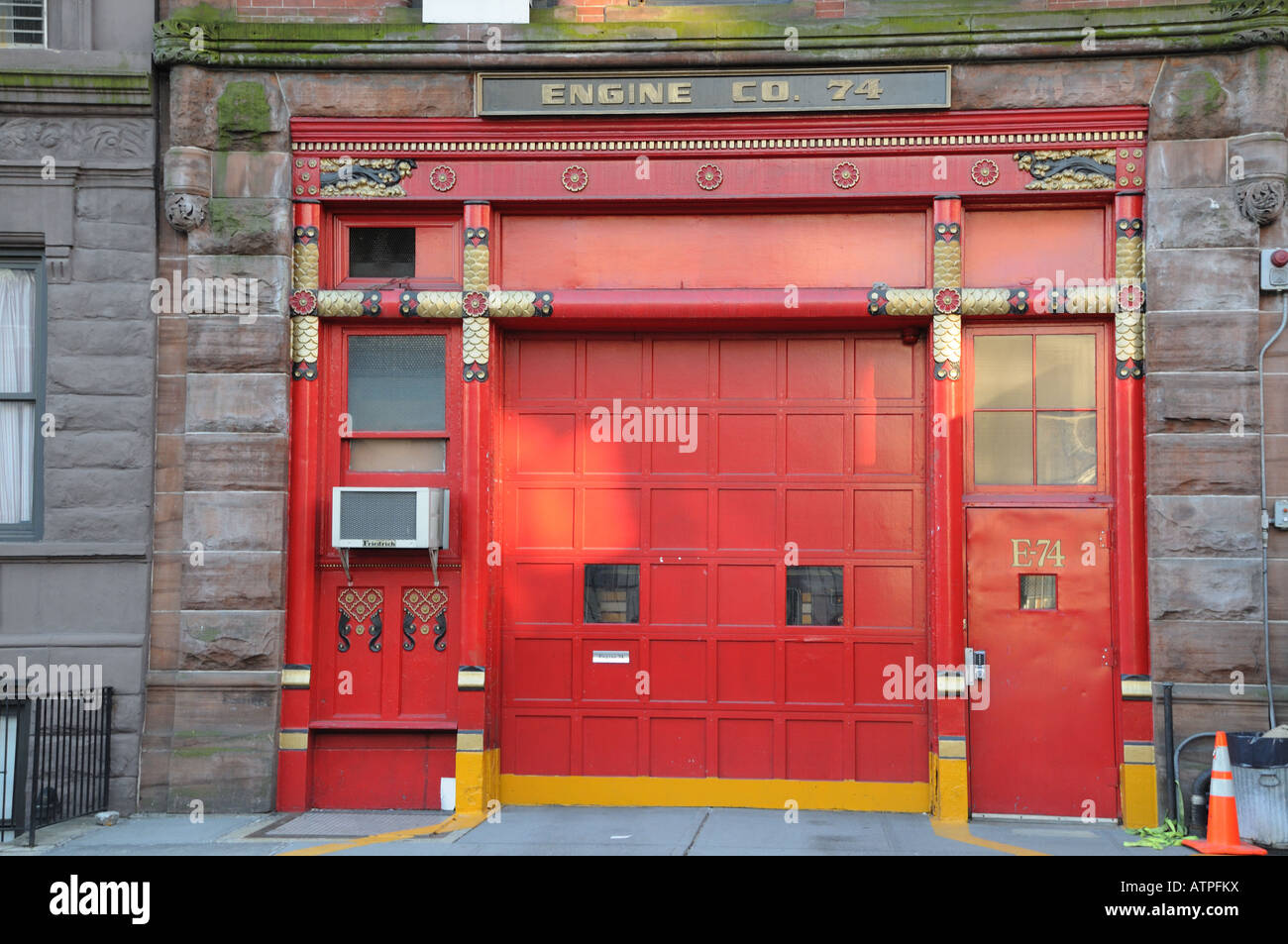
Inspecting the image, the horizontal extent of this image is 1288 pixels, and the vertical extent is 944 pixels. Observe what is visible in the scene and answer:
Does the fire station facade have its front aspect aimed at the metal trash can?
no

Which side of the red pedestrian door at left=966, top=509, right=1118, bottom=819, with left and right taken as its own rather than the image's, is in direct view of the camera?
front

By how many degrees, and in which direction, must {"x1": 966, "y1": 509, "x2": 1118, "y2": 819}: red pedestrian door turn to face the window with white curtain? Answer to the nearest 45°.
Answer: approximately 90° to its right

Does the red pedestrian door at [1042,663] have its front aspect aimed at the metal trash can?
no

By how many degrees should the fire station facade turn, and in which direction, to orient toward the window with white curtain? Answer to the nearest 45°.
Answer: approximately 90° to its right

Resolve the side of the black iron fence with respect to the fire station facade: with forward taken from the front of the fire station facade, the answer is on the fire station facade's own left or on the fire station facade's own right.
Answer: on the fire station facade's own right

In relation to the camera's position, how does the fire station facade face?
facing the viewer

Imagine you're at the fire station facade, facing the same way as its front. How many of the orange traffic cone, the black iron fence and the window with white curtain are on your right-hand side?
2

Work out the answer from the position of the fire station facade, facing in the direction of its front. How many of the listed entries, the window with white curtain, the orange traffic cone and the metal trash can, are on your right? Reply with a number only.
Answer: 1

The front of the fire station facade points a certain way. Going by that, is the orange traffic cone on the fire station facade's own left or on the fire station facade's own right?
on the fire station facade's own left

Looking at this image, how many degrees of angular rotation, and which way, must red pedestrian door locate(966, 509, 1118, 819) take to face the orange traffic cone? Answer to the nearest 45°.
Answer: approximately 45° to its left

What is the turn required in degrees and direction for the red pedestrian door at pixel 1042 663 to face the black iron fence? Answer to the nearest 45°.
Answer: approximately 90° to its right

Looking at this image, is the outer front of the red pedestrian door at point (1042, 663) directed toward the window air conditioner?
no

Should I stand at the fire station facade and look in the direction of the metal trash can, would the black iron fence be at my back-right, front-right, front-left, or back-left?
back-right
